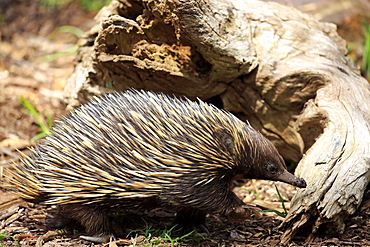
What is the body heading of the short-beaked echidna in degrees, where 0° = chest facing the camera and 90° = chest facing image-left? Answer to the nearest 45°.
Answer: approximately 270°
